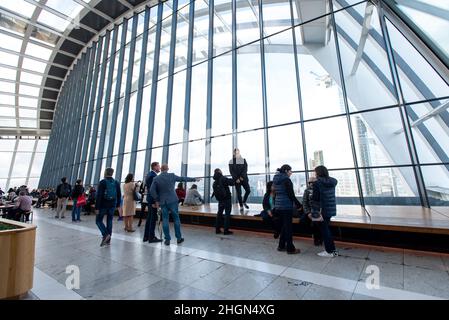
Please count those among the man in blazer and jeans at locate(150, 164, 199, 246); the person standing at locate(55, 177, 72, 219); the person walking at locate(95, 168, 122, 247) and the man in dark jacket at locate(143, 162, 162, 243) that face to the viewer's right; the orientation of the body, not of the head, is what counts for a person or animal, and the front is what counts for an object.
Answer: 1

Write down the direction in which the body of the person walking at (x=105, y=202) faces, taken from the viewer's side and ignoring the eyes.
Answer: away from the camera
